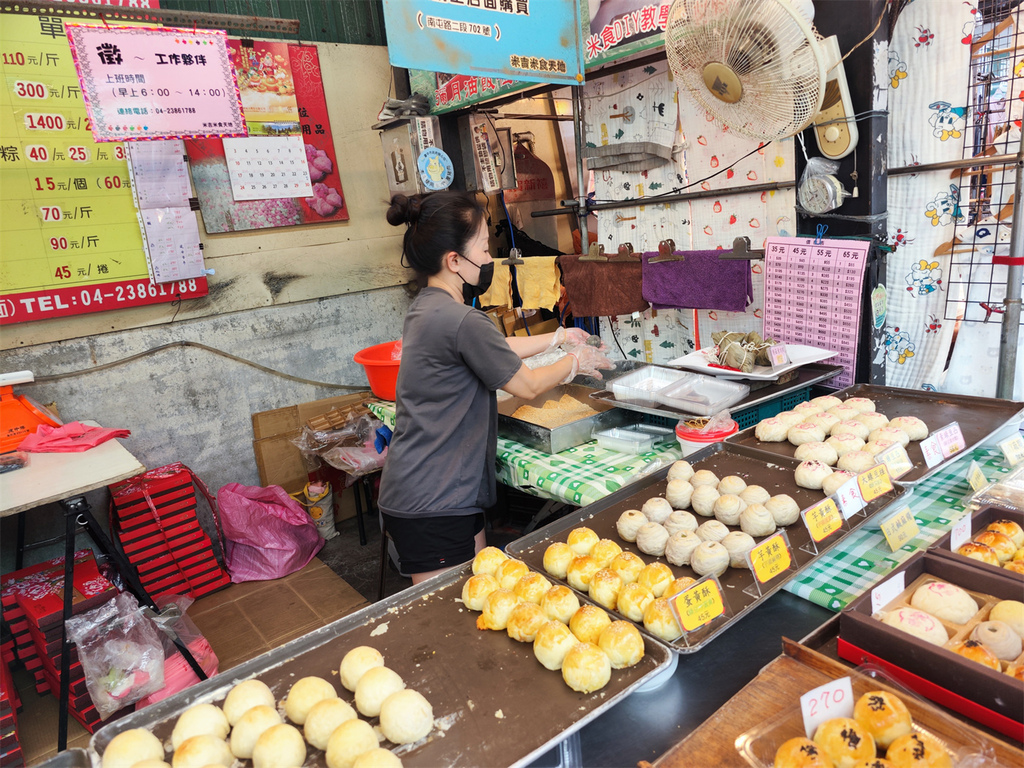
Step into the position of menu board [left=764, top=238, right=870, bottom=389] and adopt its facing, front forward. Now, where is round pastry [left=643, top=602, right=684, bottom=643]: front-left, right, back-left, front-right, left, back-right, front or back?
front

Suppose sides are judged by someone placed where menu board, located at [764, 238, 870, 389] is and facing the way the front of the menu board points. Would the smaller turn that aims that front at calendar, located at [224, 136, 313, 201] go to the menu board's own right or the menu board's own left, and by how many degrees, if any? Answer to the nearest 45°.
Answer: approximately 90° to the menu board's own right

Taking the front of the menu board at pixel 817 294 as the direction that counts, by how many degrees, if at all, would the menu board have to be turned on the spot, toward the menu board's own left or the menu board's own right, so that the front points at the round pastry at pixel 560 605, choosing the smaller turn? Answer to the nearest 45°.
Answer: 0° — it already faces it

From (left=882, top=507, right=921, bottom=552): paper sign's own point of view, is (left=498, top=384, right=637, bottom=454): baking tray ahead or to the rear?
to the rear

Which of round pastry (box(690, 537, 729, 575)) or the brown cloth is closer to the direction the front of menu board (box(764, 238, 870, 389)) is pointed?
the round pastry

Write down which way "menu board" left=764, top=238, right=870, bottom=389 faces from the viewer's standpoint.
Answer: facing the viewer

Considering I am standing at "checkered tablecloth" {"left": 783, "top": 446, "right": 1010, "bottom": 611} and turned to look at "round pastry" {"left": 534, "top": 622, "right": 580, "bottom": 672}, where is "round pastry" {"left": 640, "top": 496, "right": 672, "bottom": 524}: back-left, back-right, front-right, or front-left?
front-right

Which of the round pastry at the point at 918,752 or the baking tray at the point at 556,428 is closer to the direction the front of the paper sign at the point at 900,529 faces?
the round pastry

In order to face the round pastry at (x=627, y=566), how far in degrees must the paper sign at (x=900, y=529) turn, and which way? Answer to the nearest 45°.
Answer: approximately 90° to its right

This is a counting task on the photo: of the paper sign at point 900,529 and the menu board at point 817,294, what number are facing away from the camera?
0

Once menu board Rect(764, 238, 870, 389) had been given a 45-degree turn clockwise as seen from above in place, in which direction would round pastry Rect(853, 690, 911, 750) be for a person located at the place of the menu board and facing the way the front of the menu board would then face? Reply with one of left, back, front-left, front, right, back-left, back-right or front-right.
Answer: front-left

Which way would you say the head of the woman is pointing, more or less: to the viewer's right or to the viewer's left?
to the viewer's right

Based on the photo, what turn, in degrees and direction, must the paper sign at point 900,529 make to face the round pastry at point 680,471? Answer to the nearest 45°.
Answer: approximately 135° to its right

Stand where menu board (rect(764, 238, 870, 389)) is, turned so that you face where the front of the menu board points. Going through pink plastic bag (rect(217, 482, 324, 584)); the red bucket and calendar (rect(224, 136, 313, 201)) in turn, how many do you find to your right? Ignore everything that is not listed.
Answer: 3

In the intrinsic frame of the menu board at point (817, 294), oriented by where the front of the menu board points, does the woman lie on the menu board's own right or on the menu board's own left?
on the menu board's own right
